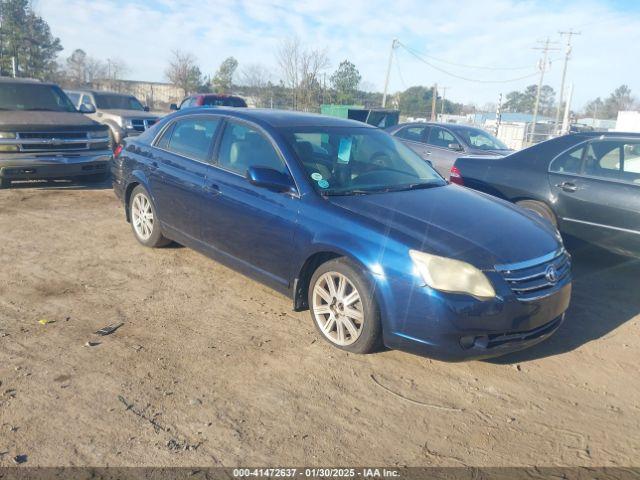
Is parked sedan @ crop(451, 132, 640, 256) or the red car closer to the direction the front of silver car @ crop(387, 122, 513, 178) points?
the parked sedan

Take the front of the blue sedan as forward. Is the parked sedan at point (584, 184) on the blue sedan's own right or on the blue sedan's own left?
on the blue sedan's own left

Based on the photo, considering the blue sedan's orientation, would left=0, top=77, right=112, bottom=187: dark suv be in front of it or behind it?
behind

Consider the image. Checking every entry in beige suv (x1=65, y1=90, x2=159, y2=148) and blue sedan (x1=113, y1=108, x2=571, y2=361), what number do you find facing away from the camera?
0

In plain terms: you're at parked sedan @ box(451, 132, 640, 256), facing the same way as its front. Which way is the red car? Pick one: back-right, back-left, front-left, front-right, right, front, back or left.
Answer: back

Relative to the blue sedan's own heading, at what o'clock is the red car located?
The red car is roughly at 7 o'clock from the blue sedan.
